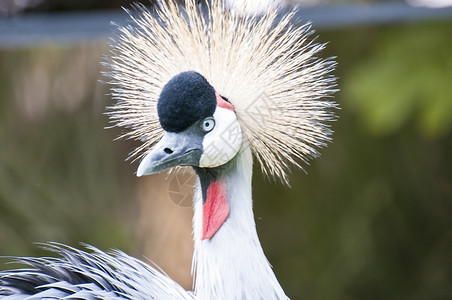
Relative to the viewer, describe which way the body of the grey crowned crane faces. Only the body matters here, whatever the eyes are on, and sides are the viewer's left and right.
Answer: facing the viewer and to the right of the viewer

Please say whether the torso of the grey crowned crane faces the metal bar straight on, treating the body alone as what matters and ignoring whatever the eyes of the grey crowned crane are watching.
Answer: no
